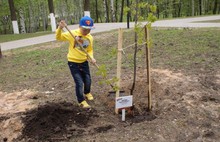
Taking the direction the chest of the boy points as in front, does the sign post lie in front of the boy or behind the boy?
in front

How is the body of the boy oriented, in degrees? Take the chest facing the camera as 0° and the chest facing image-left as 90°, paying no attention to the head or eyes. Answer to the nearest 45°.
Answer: approximately 315°
